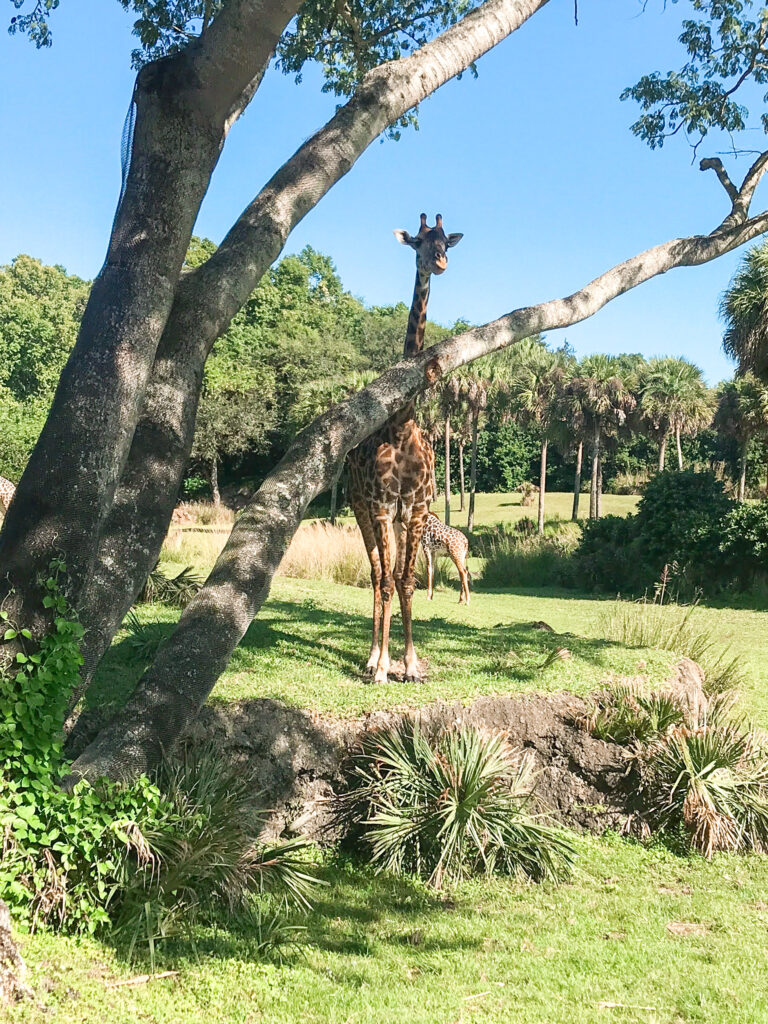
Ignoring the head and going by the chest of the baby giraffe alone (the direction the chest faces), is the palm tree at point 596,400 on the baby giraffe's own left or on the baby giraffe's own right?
on the baby giraffe's own right

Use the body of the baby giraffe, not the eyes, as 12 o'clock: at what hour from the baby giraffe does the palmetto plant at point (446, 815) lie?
The palmetto plant is roughly at 9 o'clock from the baby giraffe.

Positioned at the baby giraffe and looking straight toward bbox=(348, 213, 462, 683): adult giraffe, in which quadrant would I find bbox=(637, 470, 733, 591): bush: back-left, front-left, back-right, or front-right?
back-left

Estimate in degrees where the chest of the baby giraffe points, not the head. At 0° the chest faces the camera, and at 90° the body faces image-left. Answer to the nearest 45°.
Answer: approximately 90°

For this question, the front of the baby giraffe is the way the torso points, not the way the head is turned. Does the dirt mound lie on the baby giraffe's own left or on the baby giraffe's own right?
on the baby giraffe's own left

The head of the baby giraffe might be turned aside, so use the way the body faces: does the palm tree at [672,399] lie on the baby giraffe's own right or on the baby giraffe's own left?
on the baby giraffe's own right

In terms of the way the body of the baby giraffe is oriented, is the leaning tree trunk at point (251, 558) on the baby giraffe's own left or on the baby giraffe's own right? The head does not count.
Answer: on the baby giraffe's own left

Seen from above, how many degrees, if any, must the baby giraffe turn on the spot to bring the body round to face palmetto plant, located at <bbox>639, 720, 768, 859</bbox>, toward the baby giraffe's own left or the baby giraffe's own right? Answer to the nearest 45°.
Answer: approximately 90° to the baby giraffe's own left

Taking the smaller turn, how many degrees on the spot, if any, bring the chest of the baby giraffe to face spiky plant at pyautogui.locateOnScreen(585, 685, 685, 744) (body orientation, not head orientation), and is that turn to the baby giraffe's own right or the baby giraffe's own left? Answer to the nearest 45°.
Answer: approximately 90° to the baby giraffe's own left
